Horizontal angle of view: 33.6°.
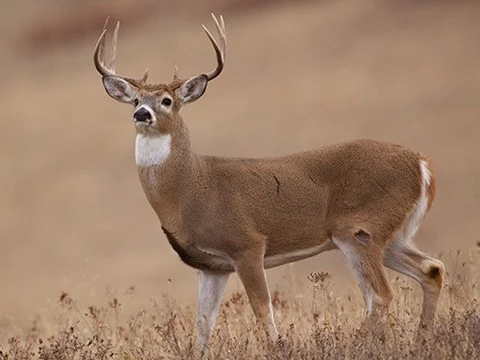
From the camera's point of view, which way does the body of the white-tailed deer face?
to the viewer's left
